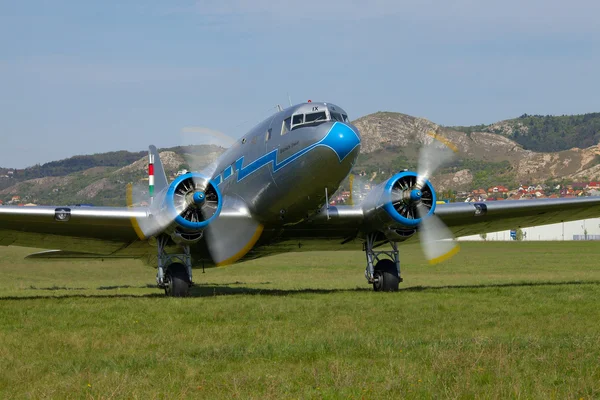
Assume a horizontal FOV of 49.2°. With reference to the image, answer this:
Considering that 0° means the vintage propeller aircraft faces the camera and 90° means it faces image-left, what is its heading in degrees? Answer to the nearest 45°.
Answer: approximately 315°
